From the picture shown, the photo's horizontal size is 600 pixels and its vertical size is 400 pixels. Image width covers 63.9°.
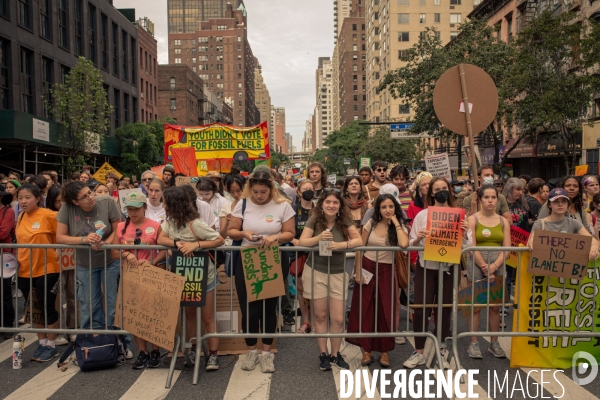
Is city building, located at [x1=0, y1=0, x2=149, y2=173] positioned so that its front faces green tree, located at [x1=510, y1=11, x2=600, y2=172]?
yes

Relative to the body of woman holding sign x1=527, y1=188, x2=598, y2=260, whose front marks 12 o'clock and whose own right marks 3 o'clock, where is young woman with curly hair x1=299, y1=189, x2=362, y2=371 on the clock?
The young woman with curly hair is roughly at 2 o'clock from the woman holding sign.

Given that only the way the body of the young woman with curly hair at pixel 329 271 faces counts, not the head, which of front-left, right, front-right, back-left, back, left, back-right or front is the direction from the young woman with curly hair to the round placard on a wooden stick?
back-left

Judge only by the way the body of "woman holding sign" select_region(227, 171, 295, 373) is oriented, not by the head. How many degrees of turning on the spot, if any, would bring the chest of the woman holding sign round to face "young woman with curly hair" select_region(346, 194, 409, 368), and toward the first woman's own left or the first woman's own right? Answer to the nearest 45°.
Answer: approximately 90° to the first woman's own left

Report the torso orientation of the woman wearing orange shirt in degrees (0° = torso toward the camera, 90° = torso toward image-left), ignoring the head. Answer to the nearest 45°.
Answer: approximately 45°

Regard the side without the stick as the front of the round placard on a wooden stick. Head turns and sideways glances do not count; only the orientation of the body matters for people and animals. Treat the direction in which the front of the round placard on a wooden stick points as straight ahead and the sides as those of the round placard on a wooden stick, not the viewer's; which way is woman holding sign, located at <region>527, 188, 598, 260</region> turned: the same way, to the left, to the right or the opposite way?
the opposite way

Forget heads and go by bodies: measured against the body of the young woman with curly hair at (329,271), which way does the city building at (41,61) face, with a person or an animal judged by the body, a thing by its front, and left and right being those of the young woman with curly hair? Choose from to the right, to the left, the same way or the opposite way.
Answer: to the left

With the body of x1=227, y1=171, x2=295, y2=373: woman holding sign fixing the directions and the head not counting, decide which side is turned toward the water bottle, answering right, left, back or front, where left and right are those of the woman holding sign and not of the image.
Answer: right

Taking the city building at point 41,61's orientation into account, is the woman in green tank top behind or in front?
in front

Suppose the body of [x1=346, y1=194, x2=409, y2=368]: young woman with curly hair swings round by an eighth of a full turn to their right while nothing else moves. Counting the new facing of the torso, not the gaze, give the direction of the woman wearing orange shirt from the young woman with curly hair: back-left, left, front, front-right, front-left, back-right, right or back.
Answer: front-right

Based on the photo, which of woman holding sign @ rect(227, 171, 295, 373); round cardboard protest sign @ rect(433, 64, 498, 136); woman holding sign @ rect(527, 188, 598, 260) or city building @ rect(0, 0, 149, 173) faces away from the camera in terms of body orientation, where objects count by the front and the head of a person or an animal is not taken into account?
the round cardboard protest sign

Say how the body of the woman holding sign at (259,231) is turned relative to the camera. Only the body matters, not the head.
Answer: toward the camera
